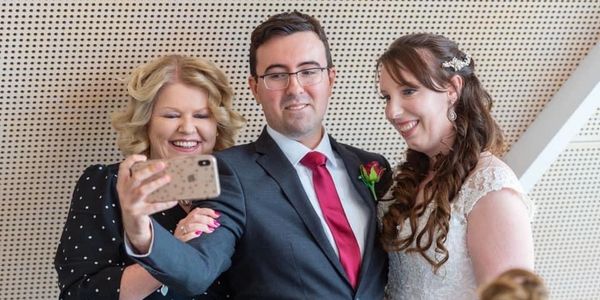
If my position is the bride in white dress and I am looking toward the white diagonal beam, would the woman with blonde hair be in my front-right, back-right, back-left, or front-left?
back-left

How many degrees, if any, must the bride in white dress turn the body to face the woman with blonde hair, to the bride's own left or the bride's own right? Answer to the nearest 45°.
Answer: approximately 45° to the bride's own right

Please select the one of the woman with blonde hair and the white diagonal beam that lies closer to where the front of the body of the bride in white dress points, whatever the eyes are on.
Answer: the woman with blonde hair

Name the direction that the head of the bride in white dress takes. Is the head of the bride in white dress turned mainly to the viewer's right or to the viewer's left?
to the viewer's left

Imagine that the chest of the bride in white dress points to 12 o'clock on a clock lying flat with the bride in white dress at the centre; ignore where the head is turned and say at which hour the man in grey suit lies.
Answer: The man in grey suit is roughly at 1 o'clock from the bride in white dress.

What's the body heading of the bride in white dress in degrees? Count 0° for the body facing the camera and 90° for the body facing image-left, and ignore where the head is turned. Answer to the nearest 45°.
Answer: approximately 45°

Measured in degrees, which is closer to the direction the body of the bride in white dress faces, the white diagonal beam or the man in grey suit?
the man in grey suit

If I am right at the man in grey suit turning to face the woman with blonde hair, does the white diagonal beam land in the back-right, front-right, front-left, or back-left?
back-right

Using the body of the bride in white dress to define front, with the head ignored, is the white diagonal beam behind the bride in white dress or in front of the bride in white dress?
behind
